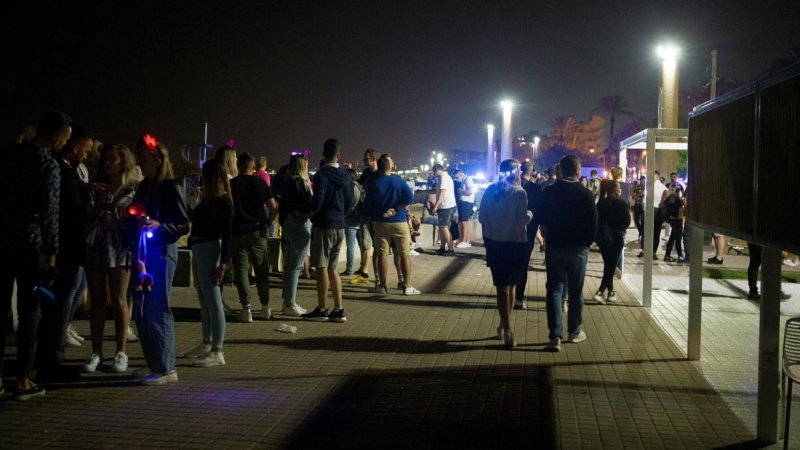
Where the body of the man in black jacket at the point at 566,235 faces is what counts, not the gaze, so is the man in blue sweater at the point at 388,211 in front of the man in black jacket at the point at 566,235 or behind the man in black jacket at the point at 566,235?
in front

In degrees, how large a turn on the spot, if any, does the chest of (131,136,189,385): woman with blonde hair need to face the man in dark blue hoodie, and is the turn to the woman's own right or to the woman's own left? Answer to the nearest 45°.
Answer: approximately 135° to the woman's own right

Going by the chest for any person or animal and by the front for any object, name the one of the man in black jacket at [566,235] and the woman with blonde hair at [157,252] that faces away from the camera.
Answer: the man in black jacket

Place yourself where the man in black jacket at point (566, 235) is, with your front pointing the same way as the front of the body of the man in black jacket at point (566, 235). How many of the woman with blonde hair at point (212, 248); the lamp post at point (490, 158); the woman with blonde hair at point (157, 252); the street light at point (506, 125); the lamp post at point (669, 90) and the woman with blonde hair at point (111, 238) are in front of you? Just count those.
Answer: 3

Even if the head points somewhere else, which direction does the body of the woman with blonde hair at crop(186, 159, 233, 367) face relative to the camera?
to the viewer's left

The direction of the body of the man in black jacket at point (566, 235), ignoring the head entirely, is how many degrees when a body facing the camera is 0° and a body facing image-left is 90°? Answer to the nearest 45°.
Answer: approximately 180°

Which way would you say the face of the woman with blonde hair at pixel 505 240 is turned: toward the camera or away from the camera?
away from the camera

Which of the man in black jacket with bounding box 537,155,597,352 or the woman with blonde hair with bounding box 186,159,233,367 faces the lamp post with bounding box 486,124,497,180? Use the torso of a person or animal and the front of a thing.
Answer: the man in black jacket

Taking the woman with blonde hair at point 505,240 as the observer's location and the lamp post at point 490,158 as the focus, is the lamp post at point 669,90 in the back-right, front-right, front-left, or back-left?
front-right

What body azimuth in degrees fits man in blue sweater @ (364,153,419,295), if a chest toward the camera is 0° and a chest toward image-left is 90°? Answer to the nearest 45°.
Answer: approximately 180°

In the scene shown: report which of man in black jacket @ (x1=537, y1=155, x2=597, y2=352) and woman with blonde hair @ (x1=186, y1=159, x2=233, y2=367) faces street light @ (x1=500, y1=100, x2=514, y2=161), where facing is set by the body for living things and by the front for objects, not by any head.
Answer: the man in black jacket

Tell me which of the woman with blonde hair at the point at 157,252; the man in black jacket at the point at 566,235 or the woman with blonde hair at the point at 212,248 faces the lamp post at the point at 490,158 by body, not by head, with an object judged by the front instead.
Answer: the man in black jacket

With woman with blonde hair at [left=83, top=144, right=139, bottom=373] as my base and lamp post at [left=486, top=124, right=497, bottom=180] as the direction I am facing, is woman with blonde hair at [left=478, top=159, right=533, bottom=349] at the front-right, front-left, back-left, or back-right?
front-right

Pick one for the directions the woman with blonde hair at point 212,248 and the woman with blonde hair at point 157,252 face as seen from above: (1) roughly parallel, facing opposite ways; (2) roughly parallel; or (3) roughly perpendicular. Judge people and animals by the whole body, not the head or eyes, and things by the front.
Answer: roughly parallel
